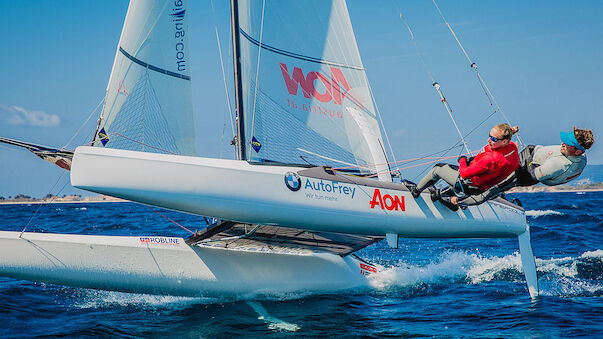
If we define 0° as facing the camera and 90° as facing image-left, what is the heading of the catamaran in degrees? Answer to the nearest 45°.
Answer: approximately 45°
